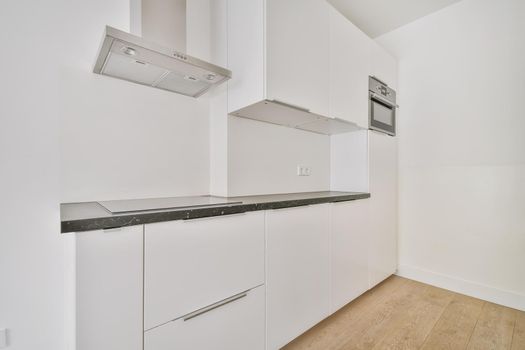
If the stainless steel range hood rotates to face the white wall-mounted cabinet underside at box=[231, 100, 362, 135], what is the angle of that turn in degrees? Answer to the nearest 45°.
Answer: approximately 45° to its left

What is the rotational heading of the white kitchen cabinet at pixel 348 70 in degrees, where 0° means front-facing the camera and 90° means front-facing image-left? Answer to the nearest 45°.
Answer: approximately 315°

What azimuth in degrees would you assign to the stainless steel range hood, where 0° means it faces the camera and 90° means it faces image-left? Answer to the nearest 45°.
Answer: approximately 315°

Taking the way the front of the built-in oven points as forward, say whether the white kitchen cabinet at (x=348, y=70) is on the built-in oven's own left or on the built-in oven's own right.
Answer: on the built-in oven's own right

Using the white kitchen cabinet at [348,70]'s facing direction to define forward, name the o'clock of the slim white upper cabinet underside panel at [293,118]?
The slim white upper cabinet underside panel is roughly at 3 o'clock from the white kitchen cabinet.

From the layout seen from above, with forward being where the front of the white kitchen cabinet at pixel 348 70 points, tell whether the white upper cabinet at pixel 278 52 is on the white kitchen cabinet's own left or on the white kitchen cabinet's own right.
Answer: on the white kitchen cabinet's own right

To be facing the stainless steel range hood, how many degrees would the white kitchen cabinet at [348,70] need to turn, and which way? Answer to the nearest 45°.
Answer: approximately 90° to its right

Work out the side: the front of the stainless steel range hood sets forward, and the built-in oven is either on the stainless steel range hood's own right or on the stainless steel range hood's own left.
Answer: on the stainless steel range hood's own left

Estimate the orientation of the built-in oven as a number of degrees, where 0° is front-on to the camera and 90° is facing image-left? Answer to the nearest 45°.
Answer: approximately 315°
